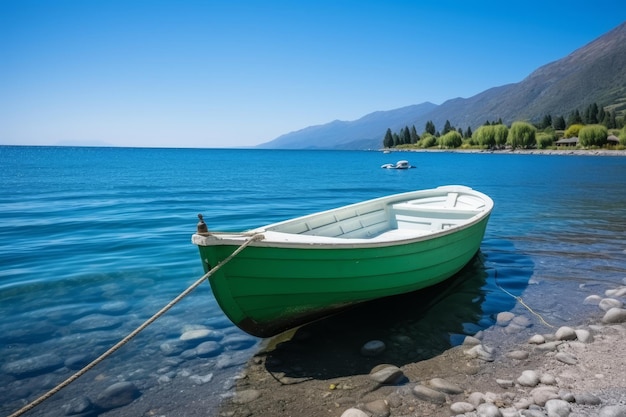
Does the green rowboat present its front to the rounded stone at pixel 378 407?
no

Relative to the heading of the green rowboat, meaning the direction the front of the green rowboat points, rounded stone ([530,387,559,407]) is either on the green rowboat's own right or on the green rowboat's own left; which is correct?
on the green rowboat's own left

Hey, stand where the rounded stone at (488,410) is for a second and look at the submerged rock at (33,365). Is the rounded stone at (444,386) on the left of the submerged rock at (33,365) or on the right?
right

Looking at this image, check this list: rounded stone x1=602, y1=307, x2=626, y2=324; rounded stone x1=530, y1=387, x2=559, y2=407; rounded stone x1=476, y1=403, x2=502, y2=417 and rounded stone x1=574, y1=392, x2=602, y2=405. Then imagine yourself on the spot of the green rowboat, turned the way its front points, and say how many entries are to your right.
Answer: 0

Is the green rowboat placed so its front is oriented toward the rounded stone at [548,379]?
no

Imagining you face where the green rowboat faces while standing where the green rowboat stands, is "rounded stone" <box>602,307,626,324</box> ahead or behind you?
behind

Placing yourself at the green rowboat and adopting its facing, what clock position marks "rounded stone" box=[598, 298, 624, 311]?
The rounded stone is roughly at 7 o'clock from the green rowboat.

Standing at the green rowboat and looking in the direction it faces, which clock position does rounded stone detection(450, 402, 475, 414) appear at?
The rounded stone is roughly at 9 o'clock from the green rowboat.

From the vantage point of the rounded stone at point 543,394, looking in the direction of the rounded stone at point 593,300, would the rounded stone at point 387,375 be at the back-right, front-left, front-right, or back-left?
back-left

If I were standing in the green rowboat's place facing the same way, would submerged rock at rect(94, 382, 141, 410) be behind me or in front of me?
in front

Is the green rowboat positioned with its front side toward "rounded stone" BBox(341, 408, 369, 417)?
no

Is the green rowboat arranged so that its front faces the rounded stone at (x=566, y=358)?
no

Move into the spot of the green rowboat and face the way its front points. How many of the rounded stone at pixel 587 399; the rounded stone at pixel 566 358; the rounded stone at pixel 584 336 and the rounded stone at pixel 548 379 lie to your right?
0

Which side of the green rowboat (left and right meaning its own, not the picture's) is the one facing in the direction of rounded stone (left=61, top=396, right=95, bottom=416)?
front

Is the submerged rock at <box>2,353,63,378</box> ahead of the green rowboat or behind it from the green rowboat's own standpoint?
ahead

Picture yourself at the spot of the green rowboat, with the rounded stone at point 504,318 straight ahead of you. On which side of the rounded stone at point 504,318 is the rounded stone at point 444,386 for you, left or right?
right

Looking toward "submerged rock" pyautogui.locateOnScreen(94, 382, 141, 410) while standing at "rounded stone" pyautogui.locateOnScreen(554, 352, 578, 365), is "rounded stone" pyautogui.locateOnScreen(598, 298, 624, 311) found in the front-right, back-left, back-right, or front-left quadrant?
back-right

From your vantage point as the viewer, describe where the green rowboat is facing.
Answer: facing the viewer and to the left of the viewer
